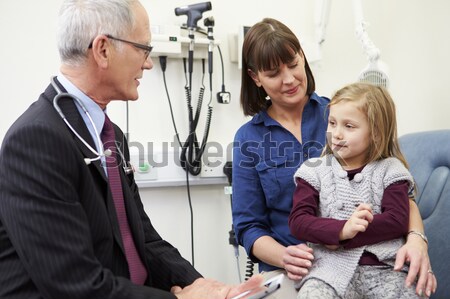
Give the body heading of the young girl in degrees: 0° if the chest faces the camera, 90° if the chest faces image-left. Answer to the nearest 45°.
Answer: approximately 0°
